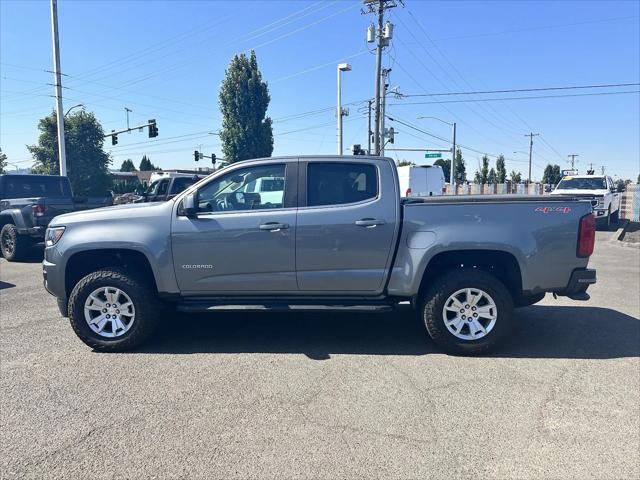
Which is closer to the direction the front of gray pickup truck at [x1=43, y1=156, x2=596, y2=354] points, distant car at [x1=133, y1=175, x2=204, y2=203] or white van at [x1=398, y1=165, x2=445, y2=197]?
the distant car

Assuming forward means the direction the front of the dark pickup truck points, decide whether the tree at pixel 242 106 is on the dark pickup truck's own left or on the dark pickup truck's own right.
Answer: on the dark pickup truck's own right

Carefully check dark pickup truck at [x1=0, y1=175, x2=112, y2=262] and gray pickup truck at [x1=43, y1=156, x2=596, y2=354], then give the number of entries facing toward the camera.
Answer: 0

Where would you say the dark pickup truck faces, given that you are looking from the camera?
facing away from the viewer and to the left of the viewer

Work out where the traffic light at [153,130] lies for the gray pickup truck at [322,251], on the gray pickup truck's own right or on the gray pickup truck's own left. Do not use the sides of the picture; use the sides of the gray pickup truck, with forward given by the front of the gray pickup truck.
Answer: on the gray pickup truck's own right

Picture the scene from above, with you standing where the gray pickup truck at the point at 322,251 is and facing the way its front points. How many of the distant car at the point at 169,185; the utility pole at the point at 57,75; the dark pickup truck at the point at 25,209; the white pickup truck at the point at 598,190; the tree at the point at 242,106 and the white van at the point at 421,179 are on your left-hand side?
0

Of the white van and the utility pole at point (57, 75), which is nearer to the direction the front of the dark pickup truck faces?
the utility pole

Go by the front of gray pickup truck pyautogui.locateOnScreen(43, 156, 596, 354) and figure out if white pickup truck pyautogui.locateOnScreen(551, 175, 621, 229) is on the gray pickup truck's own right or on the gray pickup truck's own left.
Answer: on the gray pickup truck's own right

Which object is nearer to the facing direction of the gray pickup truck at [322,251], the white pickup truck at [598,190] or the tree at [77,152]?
the tree

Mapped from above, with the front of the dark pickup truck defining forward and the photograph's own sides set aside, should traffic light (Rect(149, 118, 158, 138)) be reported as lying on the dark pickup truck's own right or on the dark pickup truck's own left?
on the dark pickup truck's own right

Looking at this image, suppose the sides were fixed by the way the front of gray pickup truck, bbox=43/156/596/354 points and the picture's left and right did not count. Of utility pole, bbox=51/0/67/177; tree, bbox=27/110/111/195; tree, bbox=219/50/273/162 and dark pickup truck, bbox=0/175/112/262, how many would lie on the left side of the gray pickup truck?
0

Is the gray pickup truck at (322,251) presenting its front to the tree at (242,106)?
no

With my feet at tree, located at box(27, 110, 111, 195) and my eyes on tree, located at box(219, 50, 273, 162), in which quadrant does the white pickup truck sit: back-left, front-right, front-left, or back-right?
front-right

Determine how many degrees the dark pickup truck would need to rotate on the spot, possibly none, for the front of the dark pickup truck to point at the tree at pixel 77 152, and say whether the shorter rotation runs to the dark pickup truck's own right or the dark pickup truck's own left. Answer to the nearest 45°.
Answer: approximately 45° to the dark pickup truck's own right

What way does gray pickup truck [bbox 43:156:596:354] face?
to the viewer's left
